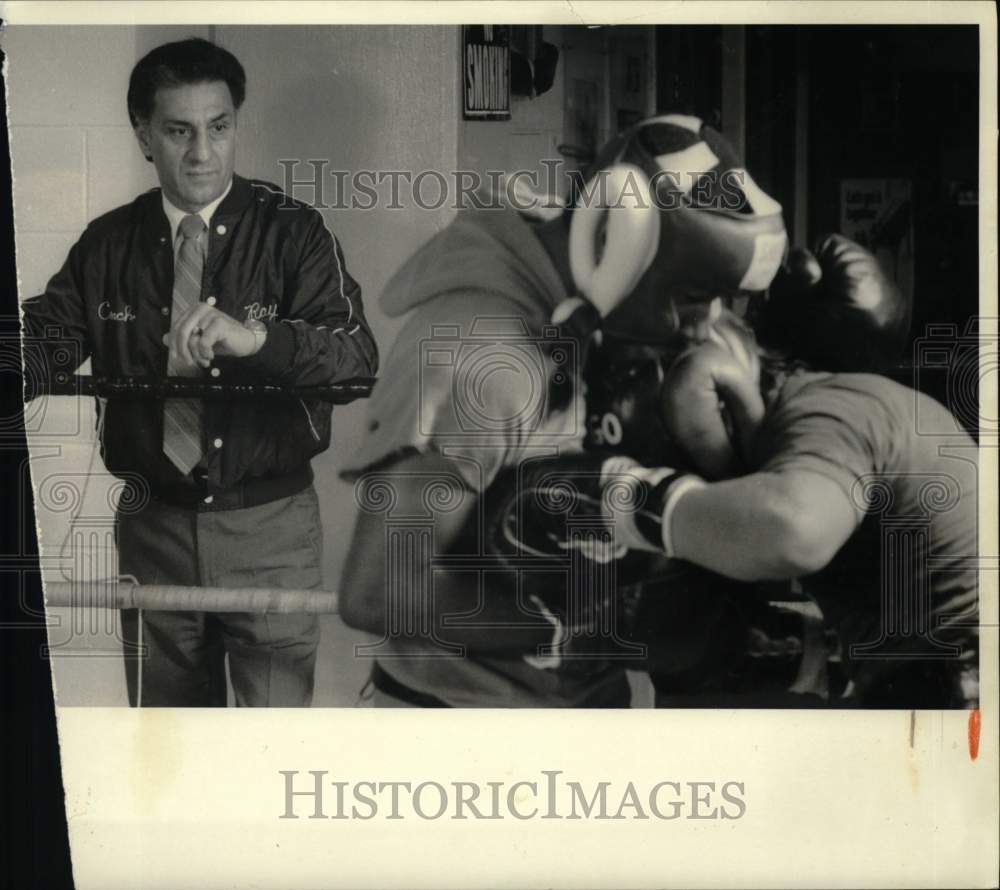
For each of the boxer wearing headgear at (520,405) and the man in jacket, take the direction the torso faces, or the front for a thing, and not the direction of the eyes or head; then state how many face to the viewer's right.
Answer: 1

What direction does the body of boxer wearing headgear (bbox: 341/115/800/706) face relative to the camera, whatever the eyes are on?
to the viewer's right

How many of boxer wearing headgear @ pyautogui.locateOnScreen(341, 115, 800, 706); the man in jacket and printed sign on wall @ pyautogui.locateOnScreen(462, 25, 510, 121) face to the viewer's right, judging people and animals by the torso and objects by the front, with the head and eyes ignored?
1

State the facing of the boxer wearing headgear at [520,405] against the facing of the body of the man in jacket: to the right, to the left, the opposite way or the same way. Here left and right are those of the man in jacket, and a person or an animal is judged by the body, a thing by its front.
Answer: to the left

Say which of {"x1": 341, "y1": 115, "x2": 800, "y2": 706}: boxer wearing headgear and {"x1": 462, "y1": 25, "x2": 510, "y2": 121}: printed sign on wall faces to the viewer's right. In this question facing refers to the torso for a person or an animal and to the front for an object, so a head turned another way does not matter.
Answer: the boxer wearing headgear

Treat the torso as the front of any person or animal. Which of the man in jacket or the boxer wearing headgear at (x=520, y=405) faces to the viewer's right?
the boxer wearing headgear

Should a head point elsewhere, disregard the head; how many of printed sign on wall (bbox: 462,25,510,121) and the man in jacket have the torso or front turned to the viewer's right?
0

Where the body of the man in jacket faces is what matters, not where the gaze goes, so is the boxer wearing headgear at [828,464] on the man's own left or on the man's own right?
on the man's own left

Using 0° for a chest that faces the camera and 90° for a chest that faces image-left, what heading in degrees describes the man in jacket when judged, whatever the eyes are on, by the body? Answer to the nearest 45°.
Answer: approximately 0°

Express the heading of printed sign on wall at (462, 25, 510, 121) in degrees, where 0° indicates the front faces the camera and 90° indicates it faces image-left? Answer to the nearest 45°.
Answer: approximately 0°
